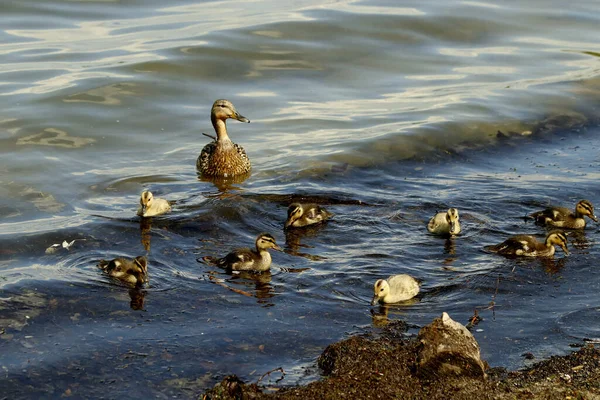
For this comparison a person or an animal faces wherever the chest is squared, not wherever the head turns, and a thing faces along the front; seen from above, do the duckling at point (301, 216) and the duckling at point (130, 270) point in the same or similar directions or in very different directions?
very different directions

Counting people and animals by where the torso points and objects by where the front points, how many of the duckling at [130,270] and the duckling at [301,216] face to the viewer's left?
1

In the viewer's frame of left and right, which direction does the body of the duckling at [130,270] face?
facing to the right of the viewer

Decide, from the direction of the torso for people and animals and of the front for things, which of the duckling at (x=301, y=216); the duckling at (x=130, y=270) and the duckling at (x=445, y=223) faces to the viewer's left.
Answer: the duckling at (x=301, y=216)

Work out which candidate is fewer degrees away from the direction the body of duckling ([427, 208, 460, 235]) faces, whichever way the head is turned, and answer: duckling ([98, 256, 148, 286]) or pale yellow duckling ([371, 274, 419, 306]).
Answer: the pale yellow duckling

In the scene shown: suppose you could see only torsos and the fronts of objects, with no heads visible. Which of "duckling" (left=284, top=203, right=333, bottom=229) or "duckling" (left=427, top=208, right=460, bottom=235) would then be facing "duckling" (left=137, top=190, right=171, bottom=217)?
"duckling" (left=284, top=203, right=333, bottom=229)

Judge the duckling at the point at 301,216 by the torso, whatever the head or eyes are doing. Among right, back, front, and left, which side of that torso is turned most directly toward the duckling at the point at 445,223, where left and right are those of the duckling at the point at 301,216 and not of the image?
back

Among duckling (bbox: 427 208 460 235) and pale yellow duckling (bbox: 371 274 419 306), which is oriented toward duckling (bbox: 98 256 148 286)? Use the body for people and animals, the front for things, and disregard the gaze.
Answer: the pale yellow duckling

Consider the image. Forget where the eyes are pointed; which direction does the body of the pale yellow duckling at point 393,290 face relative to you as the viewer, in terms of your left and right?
facing to the left of the viewer

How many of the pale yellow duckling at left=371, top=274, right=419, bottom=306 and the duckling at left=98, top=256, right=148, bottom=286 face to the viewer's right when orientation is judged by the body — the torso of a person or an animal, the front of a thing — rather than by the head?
1

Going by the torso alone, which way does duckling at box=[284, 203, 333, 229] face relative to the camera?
to the viewer's left

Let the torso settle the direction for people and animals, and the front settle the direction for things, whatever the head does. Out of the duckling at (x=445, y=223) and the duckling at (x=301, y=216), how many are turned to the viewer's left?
1

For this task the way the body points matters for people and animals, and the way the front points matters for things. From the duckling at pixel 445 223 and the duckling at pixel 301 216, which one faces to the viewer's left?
the duckling at pixel 301 216
